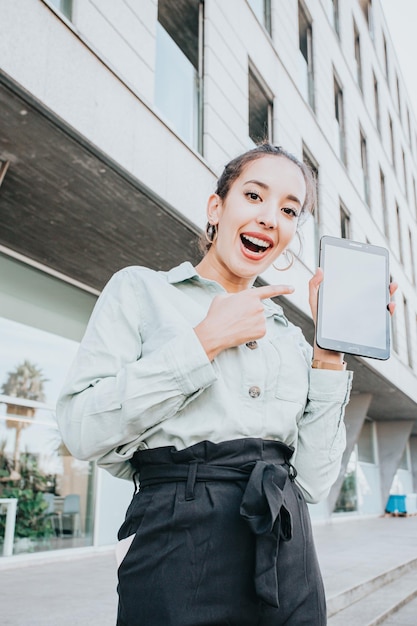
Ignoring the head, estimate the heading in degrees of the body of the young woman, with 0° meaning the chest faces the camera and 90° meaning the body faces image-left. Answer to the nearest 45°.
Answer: approximately 315°

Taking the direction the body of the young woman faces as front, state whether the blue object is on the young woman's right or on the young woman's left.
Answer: on the young woman's left

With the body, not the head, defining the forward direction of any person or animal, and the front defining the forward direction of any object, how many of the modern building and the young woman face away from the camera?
0

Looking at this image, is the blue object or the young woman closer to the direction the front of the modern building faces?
the young woman

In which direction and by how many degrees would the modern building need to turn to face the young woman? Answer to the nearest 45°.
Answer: approximately 45° to its right

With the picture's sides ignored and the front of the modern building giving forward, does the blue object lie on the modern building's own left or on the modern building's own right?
on the modern building's own left
